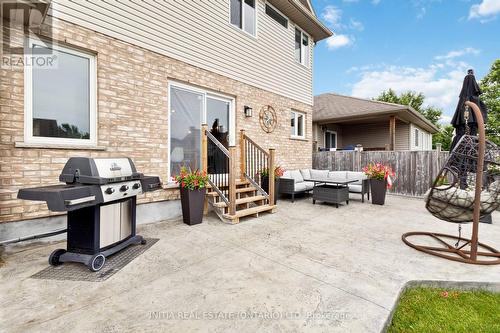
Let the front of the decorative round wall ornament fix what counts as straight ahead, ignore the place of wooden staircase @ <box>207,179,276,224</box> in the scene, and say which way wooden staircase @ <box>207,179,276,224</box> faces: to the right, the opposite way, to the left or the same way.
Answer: the same way

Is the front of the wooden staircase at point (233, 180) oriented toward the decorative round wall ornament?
no

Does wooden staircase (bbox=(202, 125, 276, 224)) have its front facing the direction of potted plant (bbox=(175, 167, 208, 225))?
no

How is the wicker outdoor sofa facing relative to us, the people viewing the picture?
facing the viewer

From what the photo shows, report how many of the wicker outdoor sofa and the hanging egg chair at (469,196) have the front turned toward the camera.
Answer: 1

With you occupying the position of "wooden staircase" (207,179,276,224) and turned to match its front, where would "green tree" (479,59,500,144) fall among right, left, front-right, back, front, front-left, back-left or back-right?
left

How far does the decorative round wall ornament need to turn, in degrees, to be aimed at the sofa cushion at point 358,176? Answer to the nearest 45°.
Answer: approximately 45° to its left

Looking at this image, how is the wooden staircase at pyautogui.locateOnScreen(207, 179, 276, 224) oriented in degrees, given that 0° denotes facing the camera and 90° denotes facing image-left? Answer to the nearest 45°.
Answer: approximately 315°

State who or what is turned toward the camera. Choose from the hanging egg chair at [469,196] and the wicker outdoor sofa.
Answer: the wicker outdoor sofa

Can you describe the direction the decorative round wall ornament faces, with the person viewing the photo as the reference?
facing the viewer and to the right of the viewer

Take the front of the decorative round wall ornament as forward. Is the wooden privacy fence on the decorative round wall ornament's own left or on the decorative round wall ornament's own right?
on the decorative round wall ornament's own left

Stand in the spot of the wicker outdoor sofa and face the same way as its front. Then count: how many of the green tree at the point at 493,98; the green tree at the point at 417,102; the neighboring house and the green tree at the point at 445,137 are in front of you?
0

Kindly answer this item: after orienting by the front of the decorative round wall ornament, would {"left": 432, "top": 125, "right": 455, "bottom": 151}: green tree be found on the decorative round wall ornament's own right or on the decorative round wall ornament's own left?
on the decorative round wall ornament's own left

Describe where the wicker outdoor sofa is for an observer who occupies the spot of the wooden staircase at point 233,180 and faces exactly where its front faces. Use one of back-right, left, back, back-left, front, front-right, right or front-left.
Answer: left

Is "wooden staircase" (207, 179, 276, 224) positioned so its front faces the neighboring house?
no

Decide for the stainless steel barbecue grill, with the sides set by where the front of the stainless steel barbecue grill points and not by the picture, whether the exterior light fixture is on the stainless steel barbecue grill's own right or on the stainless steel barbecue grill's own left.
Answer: on the stainless steel barbecue grill's own left
